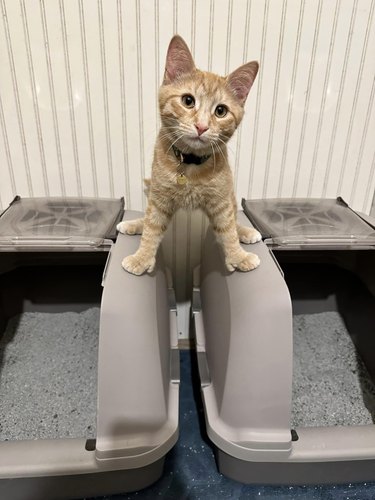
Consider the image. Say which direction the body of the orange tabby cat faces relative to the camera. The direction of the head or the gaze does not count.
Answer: toward the camera
